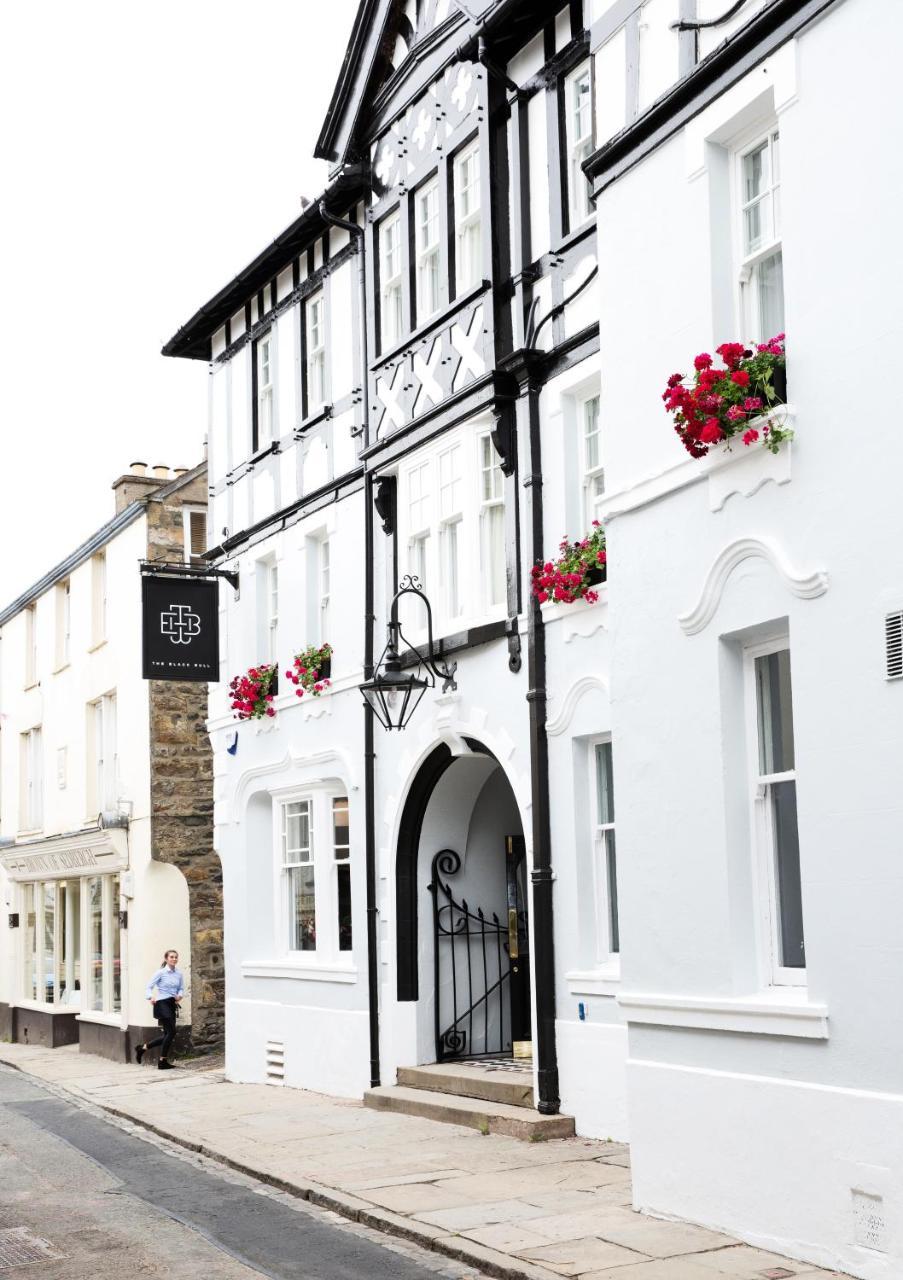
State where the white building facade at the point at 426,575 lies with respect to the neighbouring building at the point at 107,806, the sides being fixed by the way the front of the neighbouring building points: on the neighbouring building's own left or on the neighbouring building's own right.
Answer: on the neighbouring building's own left

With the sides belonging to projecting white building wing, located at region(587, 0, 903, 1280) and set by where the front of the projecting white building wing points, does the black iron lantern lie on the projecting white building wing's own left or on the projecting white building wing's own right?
on the projecting white building wing's own right

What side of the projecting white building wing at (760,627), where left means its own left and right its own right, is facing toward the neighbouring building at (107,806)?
right

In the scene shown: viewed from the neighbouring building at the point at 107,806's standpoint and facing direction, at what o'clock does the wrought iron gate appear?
The wrought iron gate is roughly at 10 o'clock from the neighbouring building.

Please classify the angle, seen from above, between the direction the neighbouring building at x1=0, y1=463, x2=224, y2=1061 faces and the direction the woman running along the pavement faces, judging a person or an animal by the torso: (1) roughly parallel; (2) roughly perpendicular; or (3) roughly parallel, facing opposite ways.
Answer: roughly perpendicular

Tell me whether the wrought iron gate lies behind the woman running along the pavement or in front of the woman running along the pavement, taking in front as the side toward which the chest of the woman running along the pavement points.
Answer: in front

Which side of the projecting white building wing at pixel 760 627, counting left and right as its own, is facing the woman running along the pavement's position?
right

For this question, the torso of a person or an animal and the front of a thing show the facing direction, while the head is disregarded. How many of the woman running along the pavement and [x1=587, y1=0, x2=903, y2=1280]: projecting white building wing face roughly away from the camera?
0

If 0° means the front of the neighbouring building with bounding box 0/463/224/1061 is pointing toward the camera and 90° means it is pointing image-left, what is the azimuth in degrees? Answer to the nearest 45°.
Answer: approximately 45°

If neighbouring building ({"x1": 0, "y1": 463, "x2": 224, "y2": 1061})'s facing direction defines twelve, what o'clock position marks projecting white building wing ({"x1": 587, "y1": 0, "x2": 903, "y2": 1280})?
projecting white building wing ({"x1": 587, "y1": 0, "x2": 903, "y2": 1280}) is roughly at 10 o'clock from neighbouring building ({"x1": 0, "y1": 463, "x2": 224, "y2": 1061}).
